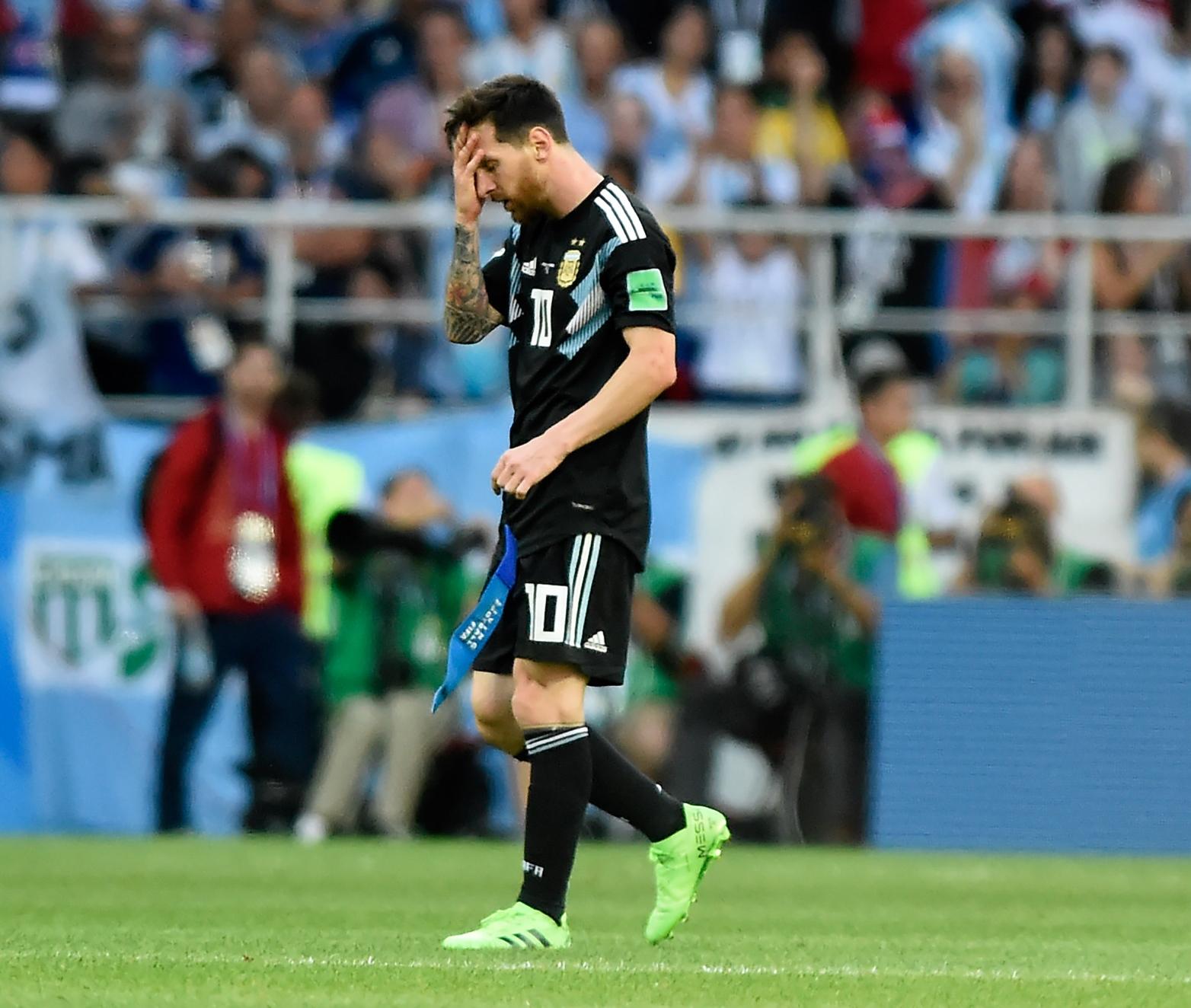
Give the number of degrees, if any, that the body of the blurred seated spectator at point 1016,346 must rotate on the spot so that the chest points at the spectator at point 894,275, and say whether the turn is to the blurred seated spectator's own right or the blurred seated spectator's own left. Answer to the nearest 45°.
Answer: approximately 90° to the blurred seated spectator's own right

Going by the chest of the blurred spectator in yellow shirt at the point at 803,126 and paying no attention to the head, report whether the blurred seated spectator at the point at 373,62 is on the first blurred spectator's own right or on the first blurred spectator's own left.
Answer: on the first blurred spectator's own right

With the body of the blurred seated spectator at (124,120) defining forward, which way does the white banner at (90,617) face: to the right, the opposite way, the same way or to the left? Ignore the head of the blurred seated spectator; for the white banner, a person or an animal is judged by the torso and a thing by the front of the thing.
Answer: the same way

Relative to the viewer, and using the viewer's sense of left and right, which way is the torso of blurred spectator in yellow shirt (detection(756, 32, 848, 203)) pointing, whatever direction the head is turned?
facing the viewer

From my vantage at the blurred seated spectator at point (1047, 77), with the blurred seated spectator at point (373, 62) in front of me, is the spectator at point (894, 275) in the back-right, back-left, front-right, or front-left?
front-left

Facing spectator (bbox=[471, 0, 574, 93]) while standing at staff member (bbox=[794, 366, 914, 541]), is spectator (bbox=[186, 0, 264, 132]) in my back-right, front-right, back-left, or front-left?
front-left

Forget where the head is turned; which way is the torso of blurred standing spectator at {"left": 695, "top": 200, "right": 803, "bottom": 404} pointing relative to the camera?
toward the camera

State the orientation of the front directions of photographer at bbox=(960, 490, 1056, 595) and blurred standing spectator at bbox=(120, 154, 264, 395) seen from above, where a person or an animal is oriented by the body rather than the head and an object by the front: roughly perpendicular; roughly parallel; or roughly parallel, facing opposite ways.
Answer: roughly parallel

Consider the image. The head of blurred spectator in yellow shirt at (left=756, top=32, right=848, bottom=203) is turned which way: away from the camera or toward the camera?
toward the camera

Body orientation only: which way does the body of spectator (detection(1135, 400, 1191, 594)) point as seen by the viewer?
to the viewer's left

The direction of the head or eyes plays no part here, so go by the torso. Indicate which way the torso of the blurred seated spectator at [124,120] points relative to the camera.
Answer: toward the camera

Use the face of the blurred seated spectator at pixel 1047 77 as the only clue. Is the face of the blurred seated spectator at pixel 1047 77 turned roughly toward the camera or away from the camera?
toward the camera

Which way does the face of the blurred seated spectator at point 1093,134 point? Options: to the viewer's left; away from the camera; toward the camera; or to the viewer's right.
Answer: toward the camera

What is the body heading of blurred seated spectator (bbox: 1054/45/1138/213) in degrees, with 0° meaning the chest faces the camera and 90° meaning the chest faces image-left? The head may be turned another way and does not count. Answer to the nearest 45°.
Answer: approximately 0°

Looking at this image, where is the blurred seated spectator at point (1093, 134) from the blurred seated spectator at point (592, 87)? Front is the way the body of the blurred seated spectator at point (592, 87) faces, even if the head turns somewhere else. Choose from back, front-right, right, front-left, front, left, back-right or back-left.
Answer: left

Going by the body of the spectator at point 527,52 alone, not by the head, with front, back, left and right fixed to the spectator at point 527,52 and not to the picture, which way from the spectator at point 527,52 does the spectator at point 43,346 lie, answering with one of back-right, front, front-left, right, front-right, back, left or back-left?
front-right

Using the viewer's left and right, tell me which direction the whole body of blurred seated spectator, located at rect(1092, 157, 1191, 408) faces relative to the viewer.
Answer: facing the viewer and to the left of the viewer

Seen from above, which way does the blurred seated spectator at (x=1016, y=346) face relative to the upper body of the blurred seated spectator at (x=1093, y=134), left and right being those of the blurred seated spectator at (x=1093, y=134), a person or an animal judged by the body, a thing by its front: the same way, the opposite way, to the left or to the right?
the same way
